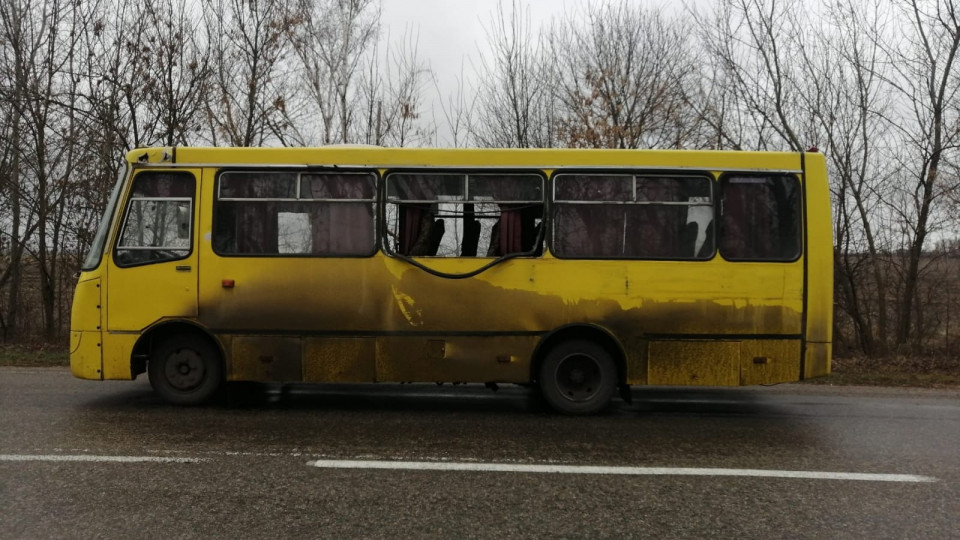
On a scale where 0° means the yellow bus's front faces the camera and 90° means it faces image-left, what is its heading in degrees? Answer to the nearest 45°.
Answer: approximately 90°
